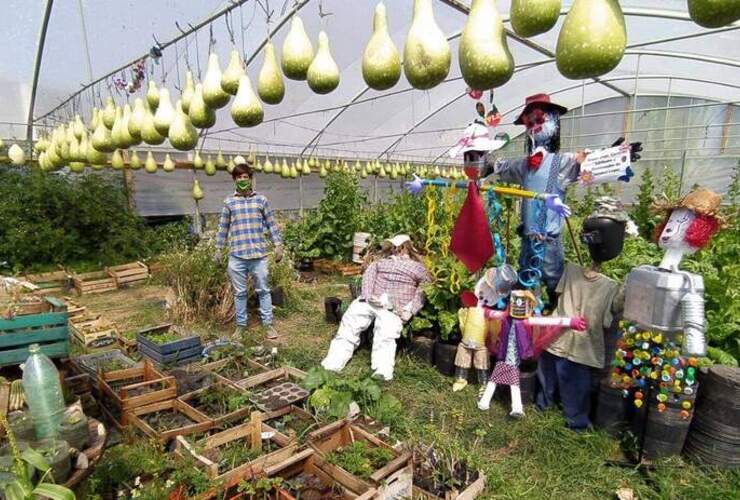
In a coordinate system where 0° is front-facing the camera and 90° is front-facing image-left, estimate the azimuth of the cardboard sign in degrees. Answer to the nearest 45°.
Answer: approximately 0°

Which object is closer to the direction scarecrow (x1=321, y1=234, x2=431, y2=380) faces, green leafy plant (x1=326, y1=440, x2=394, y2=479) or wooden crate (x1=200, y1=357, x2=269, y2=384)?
the green leafy plant

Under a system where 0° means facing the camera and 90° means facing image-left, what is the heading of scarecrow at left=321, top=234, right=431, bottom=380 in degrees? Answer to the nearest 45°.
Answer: approximately 0°

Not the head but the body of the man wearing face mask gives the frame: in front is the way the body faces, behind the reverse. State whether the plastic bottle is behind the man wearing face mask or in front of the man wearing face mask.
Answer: in front

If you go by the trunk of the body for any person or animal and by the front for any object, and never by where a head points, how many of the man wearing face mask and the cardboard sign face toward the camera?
2

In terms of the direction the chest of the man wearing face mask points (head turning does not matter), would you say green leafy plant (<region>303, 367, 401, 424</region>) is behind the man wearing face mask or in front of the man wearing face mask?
in front

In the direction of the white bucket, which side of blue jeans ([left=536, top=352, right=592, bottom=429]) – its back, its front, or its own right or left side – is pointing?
right

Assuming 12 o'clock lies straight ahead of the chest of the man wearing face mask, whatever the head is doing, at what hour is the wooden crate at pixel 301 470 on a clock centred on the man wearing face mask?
The wooden crate is roughly at 12 o'clock from the man wearing face mask.

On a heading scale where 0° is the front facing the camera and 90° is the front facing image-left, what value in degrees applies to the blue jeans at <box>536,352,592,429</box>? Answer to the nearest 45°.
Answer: approximately 45°

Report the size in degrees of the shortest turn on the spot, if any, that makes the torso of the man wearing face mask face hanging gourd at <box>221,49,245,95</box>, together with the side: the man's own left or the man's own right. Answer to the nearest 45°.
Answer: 0° — they already face it

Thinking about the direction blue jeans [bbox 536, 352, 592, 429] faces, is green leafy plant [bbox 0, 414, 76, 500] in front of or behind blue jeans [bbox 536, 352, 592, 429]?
in front

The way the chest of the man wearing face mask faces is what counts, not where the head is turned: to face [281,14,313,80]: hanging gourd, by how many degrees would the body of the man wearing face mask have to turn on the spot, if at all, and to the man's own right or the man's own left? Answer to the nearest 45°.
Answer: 0° — they already face it
